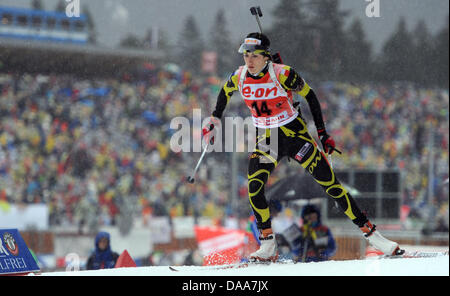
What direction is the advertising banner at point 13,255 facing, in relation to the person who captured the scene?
facing the viewer

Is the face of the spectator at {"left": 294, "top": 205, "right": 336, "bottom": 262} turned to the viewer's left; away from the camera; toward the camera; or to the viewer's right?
toward the camera

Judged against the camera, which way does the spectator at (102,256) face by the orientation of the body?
toward the camera

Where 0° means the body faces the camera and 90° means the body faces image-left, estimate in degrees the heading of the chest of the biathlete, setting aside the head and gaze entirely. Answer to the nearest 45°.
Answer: approximately 45°

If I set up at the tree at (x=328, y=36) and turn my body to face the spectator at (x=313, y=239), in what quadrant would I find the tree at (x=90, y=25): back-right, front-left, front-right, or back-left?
back-right

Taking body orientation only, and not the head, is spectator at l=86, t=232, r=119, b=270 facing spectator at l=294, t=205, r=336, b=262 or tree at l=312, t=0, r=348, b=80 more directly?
the spectator

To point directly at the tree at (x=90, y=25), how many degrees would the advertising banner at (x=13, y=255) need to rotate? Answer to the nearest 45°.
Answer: approximately 180°

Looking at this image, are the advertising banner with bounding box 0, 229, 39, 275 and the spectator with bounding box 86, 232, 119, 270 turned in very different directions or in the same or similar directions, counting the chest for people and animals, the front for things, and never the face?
same or similar directions

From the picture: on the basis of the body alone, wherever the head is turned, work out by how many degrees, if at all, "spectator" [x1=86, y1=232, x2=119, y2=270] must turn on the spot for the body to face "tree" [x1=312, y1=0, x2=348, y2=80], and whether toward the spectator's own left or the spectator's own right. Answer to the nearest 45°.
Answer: approximately 135° to the spectator's own left

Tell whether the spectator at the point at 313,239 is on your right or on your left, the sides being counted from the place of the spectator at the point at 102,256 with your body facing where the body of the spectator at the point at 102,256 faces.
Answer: on your left

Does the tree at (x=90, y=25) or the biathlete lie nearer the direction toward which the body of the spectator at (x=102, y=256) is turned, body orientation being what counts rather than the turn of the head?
the biathlete

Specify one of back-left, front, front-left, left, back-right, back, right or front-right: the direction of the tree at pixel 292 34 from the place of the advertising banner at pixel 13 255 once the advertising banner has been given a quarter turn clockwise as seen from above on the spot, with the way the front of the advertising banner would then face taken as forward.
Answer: back-right

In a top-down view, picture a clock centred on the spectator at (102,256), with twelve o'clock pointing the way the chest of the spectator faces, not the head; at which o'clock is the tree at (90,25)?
The tree is roughly at 6 o'clock from the spectator.

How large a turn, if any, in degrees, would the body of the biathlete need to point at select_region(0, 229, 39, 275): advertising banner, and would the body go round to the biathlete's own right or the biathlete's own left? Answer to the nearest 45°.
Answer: approximately 45° to the biathlete's own right
